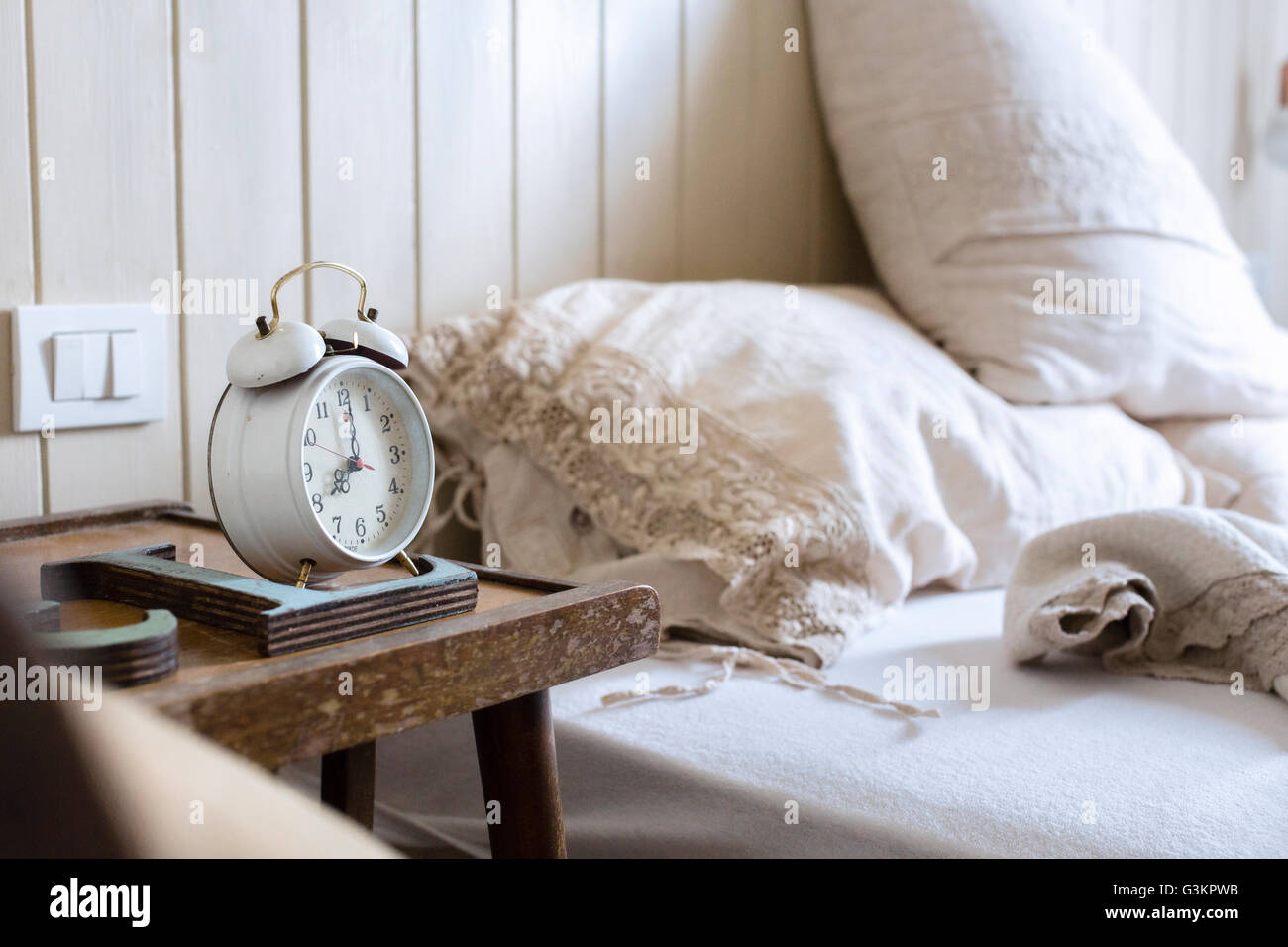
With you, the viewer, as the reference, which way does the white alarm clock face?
facing the viewer and to the right of the viewer

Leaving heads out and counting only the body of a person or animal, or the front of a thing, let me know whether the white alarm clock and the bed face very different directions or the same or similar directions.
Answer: same or similar directions

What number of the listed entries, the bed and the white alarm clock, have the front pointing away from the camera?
0
